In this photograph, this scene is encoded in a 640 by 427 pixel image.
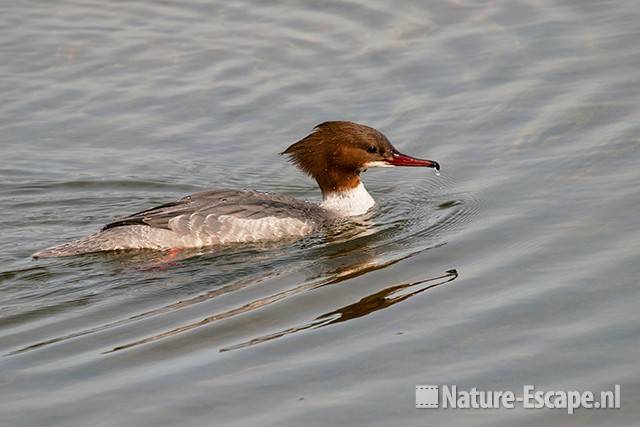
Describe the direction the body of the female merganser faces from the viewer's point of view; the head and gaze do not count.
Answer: to the viewer's right
